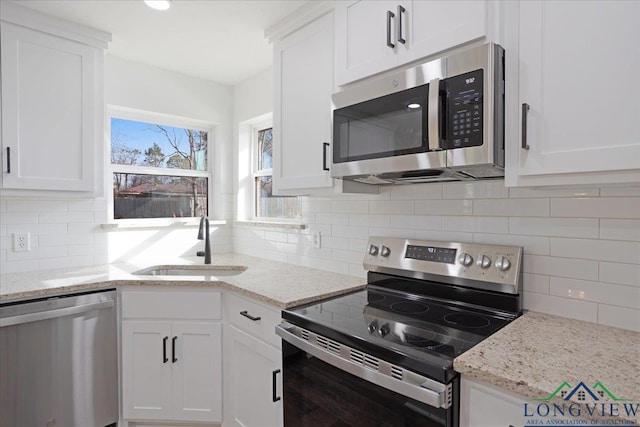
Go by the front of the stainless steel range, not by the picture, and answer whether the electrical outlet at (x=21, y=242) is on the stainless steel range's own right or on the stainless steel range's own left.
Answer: on the stainless steel range's own right

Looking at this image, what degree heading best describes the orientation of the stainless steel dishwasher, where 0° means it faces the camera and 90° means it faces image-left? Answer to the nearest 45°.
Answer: approximately 315°

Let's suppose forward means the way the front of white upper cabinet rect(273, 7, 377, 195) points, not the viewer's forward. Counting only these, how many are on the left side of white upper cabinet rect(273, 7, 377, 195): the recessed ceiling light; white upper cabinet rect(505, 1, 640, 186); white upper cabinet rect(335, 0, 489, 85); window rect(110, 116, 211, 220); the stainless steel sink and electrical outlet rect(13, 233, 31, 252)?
2

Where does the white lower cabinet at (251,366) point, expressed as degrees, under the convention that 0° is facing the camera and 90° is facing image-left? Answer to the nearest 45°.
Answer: approximately 45°

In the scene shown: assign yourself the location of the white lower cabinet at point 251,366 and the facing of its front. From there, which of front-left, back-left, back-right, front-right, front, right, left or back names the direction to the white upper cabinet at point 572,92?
left

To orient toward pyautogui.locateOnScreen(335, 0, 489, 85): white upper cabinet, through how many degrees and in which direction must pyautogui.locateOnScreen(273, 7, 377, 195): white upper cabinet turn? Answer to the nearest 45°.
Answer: approximately 90° to its left

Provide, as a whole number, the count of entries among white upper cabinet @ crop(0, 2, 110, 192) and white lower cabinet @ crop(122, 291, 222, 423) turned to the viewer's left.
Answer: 0

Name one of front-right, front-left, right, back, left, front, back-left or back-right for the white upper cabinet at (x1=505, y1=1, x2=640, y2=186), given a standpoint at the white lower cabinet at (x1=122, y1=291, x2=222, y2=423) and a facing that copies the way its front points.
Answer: front-left

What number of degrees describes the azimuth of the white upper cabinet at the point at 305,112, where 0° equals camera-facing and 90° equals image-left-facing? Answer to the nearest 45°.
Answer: approximately 45°

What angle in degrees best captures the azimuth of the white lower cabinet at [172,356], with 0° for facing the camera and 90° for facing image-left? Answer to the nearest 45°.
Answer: approximately 0°
